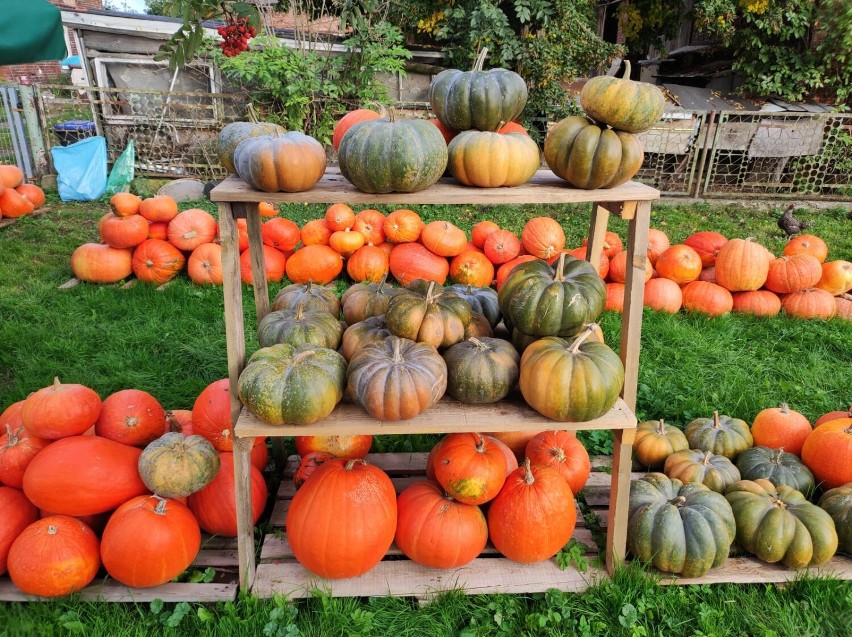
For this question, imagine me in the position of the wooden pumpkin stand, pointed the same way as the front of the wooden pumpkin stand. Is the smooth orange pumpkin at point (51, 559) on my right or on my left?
on my right

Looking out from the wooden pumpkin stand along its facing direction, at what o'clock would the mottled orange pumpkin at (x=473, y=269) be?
The mottled orange pumpkin is roughly at 6 o'clock from the wooden pumpkin stand.

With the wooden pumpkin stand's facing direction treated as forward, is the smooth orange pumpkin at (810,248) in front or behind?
behind

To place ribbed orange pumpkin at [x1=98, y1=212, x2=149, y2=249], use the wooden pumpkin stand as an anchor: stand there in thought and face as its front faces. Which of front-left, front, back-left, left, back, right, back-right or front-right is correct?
back-right

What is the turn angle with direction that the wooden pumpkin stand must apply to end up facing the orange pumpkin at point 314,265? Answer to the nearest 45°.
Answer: approximately 135° to its right

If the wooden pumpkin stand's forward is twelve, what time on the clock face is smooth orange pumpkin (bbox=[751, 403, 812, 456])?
The smooth orange pumpkin is roughly at 8 o'clock from the wooden pumpkin stand.

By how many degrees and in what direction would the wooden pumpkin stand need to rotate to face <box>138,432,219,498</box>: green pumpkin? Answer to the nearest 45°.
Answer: approximately 90° to its right

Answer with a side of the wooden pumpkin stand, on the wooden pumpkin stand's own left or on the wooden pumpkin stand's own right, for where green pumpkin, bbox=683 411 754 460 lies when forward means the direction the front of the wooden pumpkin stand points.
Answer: on the wooden pumpkin stand's own left

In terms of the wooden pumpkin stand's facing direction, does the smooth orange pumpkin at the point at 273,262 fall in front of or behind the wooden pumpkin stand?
behind

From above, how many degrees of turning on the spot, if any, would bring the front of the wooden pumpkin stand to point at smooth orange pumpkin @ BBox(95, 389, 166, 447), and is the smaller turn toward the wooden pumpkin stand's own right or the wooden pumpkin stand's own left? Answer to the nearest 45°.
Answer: approximately 90° to the wooden pumpkin stand's own right

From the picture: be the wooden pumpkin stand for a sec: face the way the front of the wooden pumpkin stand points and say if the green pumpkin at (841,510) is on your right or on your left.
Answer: on your left

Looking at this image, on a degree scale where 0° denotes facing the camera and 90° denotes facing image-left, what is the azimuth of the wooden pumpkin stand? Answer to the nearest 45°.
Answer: approximately 0°

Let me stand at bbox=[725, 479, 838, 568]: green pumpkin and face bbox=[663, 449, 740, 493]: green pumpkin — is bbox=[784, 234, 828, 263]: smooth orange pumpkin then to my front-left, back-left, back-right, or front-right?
front-right

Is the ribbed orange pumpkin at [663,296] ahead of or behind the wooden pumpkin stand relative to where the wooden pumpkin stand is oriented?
behind
